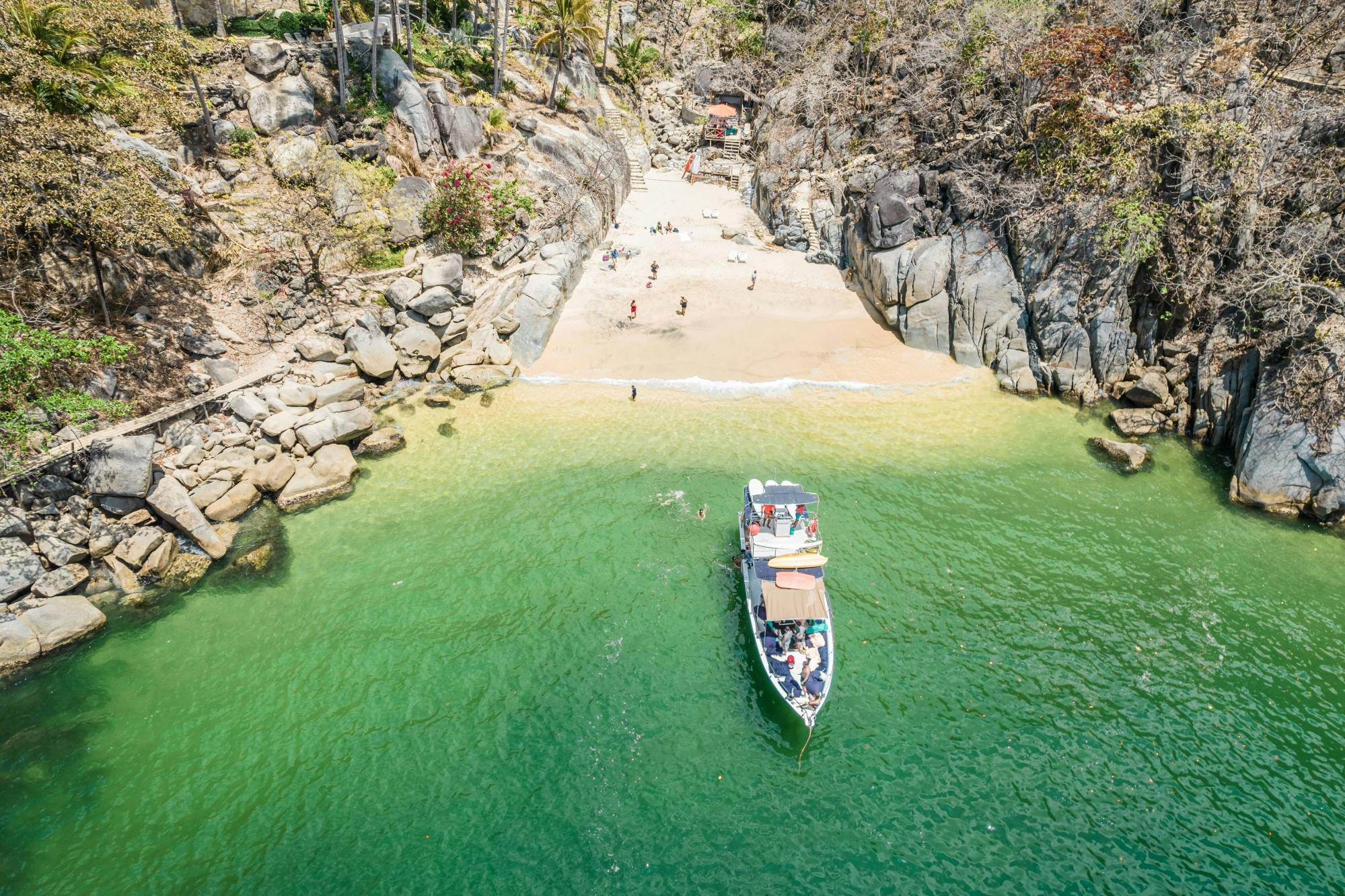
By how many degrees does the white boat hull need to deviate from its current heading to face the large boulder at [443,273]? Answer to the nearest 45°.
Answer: approximately 135° to its right

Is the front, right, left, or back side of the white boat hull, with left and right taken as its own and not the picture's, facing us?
front

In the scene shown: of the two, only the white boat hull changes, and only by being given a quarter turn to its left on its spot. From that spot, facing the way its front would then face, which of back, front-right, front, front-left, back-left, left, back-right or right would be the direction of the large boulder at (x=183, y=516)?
back

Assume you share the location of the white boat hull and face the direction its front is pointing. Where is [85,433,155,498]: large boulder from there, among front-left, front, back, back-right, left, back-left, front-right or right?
right

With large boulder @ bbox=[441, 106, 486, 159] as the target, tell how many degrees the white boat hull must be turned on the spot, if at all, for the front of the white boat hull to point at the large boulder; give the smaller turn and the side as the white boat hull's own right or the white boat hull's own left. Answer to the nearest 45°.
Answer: approximately 135° to the white boat hull's own right

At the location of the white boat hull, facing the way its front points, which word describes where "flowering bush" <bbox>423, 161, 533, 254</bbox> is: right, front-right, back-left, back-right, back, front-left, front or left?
back-right

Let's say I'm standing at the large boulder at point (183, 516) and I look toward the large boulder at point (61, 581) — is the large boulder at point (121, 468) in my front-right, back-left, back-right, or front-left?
front-right

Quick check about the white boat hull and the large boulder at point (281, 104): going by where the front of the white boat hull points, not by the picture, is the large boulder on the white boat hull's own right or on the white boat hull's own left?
on the white boat hull's own right

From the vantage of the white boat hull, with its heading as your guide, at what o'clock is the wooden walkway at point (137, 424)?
The wooden walkway is roughly at 3 o'clock from the white boat hull.

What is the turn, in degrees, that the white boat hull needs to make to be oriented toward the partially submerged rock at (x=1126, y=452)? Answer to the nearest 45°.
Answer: approximately 135° to its left

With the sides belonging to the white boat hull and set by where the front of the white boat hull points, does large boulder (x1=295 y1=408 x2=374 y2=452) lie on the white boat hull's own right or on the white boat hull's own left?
on the white boat hull's own right

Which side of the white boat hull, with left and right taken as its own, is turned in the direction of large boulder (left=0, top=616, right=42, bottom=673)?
right

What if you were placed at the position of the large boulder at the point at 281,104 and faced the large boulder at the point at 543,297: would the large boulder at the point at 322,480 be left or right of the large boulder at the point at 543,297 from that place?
right

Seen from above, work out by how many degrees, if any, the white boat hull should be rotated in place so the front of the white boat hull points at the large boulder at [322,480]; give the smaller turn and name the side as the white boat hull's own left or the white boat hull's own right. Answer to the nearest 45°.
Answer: approximately 90° to the white boat hull's own right
